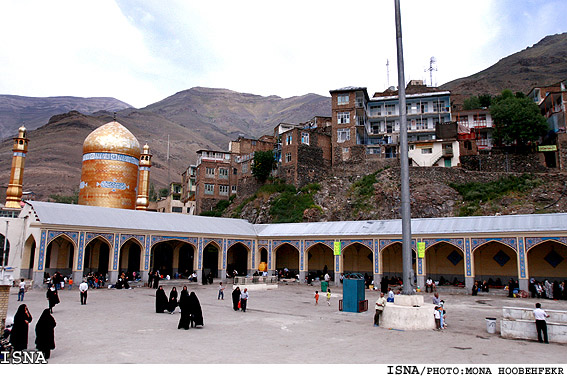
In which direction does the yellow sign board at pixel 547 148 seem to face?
toward the camera

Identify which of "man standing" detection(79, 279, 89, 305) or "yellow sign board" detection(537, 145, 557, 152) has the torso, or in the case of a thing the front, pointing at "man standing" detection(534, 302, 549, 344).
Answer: the yellow sign board

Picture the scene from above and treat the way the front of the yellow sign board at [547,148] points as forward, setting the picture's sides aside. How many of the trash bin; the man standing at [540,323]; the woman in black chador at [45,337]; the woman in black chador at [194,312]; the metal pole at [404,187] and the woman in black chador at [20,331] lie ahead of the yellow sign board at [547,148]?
6

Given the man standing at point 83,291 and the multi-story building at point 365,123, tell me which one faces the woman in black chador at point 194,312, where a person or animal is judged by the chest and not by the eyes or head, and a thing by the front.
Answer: the multi-story building

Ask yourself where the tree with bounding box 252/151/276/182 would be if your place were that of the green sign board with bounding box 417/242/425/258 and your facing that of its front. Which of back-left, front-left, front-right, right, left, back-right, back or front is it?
back-right

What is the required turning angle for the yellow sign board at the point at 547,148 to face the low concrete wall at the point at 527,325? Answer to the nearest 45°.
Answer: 0° — it already faces it

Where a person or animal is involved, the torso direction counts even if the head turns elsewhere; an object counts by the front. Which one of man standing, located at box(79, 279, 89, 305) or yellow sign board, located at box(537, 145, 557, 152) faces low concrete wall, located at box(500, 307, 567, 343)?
the yellow sign board

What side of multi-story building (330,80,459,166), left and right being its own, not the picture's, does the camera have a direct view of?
front

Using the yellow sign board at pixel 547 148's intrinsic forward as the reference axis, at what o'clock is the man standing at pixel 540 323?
The man standing is roughly at 12 o'clock from the yellow sign board.
